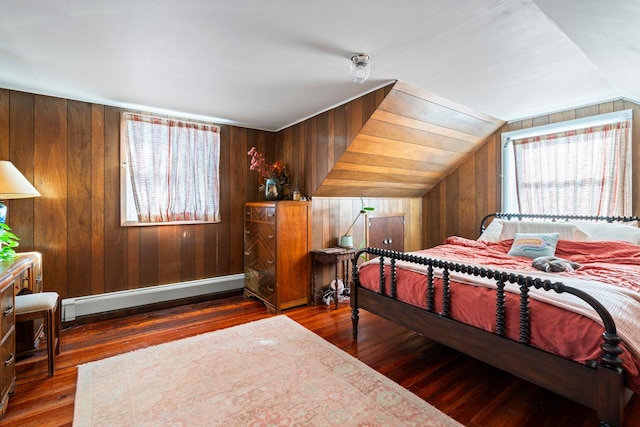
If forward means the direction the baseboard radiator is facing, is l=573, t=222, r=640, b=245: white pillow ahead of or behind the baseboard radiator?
ahead

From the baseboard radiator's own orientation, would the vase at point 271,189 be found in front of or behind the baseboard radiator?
in front

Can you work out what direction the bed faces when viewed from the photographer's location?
facing the viewer and to the left of the viewer

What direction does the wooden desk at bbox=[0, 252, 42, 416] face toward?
to the viewer's right

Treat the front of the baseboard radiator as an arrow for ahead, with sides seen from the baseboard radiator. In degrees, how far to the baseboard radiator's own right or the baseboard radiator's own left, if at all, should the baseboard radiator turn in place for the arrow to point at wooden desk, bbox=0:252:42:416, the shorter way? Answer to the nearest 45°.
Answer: approximately 90° to the baseboard radiator's own right

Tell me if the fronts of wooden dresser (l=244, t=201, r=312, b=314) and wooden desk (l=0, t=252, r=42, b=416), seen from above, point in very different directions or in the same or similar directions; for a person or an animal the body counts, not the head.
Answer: very different directions

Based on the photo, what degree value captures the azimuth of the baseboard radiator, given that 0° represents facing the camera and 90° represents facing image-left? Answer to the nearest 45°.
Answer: approximately 315°

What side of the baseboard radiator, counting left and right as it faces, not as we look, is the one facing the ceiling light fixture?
front

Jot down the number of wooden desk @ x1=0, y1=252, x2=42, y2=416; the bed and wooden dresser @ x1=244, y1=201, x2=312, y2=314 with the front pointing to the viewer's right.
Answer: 1
